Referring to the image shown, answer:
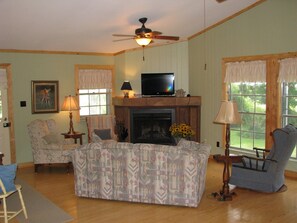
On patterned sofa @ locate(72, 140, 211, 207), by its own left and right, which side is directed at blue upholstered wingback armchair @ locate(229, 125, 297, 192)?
right

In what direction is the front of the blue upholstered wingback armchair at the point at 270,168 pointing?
to the viewer's left

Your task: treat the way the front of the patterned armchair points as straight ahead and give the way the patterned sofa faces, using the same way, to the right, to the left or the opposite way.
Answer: to the left

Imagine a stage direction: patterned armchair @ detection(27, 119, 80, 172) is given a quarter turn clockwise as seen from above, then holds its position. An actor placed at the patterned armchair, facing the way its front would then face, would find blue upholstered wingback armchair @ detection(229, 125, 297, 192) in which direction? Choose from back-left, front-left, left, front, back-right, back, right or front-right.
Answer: front-left

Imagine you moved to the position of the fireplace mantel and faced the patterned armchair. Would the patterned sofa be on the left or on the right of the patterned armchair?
left

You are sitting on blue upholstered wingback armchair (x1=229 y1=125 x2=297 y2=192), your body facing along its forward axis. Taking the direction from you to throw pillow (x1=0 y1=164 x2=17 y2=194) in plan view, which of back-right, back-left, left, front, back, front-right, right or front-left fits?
front-left

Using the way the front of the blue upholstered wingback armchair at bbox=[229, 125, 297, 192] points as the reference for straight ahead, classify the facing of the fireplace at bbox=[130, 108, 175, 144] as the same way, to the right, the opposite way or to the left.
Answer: to the left

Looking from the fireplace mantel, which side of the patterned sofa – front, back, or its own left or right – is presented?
front

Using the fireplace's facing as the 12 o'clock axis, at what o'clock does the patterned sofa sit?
The patterned sofa is roughly at 12 o'clock from the fireplace.

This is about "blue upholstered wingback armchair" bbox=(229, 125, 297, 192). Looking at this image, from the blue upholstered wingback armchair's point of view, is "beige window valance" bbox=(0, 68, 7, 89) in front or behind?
in front

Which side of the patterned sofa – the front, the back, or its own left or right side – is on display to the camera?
back

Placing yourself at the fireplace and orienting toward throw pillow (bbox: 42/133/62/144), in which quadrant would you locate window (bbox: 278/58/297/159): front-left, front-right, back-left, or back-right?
back-left

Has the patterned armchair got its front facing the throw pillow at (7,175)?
no

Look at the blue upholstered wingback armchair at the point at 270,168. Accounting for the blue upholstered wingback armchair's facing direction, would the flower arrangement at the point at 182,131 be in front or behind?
in front

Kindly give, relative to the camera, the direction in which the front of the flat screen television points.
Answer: facing the viewer
